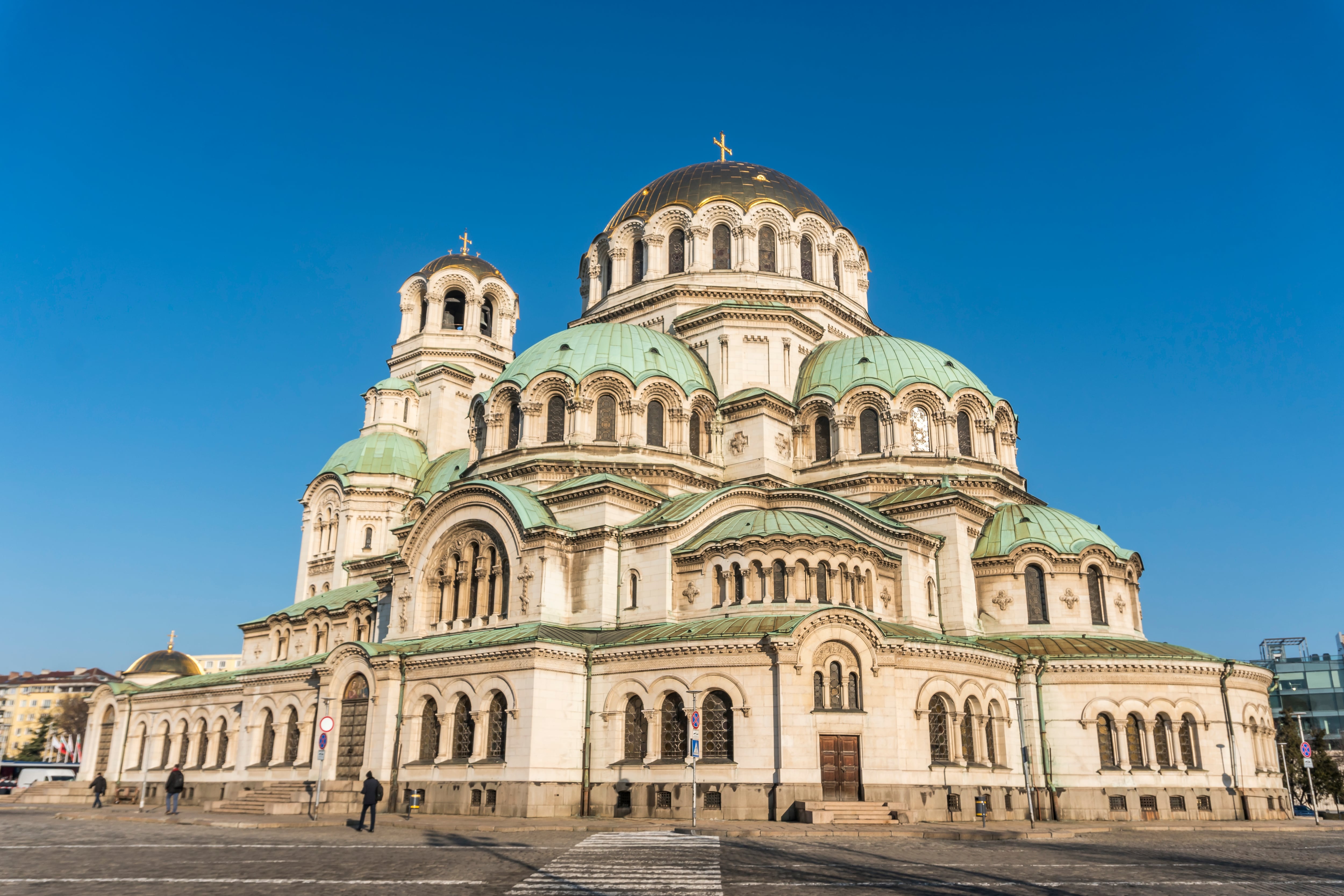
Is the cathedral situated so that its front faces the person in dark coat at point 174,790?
no

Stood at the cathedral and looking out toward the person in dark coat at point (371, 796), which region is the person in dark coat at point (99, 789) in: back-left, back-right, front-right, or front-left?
front-right

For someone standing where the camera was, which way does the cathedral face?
facing away from the viewer and to the left of the viewer

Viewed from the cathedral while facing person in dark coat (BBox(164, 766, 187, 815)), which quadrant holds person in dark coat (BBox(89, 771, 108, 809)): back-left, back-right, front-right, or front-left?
front-right

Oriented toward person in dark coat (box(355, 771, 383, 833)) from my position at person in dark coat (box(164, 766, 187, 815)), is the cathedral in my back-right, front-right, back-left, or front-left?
front-left

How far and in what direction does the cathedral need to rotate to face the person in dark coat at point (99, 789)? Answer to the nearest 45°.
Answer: approximately 45° to its left

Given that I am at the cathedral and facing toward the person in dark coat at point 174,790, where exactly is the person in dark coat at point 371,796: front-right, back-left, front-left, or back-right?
front-left

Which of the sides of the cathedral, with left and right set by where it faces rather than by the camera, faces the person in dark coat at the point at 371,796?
left
